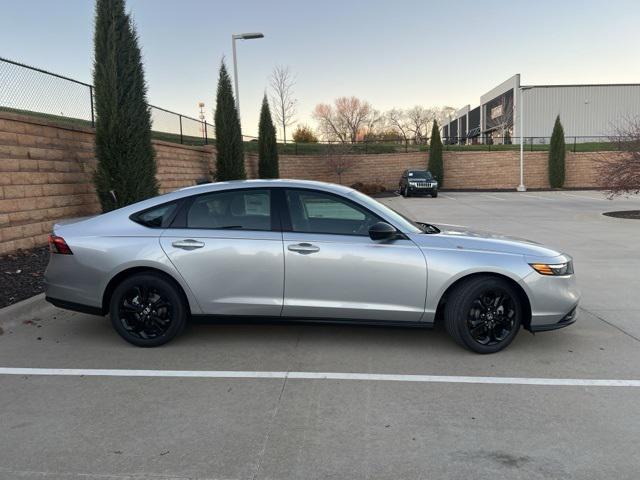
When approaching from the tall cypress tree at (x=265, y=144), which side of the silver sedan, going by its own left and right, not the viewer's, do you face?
left

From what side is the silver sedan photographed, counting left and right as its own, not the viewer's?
right

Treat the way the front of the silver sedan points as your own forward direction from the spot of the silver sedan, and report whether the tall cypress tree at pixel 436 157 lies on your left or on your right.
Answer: on your left

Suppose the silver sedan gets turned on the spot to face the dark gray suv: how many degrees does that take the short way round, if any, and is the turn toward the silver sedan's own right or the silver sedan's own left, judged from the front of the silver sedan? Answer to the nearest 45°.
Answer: approximately 90° to the silver sedan's own left

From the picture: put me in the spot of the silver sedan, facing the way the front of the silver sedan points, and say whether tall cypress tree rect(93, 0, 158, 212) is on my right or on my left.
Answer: on my left

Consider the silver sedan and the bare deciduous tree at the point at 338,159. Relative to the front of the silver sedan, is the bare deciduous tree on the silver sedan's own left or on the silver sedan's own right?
on the silver sedan's own left

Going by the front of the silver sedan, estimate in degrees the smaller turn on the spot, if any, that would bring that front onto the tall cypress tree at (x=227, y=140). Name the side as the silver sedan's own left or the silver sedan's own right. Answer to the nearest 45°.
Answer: approximately 90° to the silver sedan's own left

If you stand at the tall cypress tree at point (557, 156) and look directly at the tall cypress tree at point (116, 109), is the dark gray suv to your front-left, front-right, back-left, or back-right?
front-right

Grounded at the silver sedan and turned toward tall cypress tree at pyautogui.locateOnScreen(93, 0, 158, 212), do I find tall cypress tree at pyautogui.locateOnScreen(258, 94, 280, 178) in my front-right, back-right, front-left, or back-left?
front-right
